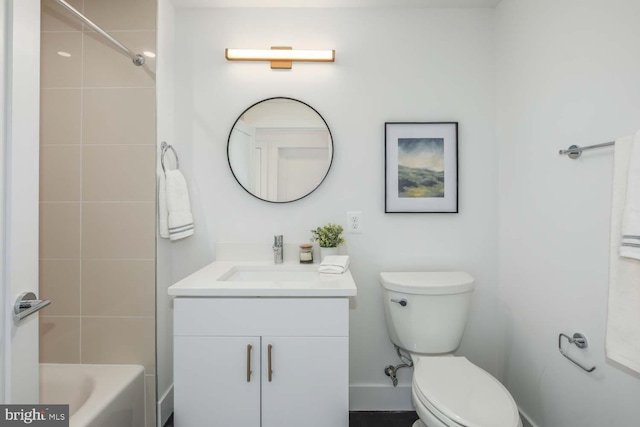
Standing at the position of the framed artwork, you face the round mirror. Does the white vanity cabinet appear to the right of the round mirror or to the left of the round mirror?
left

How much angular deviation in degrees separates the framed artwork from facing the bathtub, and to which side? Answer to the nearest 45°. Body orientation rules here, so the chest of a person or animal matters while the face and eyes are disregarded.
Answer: approximately 45° to its right

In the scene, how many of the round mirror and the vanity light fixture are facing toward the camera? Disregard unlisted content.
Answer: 2

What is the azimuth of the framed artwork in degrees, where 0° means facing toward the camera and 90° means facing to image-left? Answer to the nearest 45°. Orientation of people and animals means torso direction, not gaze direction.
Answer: approximately 0°

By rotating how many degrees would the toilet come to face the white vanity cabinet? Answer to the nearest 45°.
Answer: approximately 90° to its right
